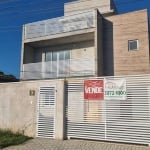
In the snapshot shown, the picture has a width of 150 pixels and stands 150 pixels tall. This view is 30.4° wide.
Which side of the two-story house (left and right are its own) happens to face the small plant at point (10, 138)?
front

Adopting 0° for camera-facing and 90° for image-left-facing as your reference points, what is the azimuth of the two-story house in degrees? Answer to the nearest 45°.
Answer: approximately 45°

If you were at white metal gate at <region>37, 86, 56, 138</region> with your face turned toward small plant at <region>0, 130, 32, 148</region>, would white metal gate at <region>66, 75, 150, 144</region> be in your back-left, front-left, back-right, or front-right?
back-left

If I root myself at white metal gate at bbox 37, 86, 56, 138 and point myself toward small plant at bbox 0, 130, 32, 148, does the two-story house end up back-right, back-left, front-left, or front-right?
back-right

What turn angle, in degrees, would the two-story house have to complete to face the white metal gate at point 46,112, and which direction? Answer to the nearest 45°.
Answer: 0° — it already faces it

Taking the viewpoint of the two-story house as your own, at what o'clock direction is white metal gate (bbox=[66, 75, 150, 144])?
The white metal gate is roughly at 10 o'clock from the two-story house.
